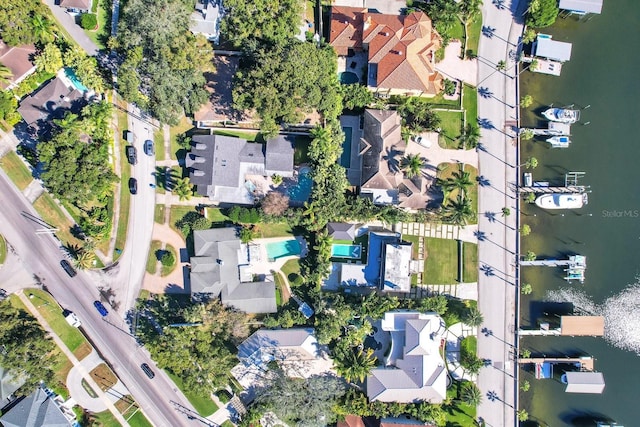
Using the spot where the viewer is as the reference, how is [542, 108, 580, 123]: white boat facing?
facing to the left of the viewer

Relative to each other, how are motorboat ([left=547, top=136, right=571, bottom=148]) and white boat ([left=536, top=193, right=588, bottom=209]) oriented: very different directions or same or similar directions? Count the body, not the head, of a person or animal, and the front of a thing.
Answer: same or similar directions

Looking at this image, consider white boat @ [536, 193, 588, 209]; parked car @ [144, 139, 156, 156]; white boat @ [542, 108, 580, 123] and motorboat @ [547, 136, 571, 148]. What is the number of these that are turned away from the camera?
1

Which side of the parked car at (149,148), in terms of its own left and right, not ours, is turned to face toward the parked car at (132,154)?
left

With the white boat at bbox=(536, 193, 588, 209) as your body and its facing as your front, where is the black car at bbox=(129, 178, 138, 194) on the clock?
The black car is roughly at 11 o'clock from the white boat.

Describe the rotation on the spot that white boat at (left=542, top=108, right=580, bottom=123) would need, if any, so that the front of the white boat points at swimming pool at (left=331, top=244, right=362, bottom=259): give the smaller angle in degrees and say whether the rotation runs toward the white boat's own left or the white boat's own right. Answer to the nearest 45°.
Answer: approximately 45° to the white boat's own left

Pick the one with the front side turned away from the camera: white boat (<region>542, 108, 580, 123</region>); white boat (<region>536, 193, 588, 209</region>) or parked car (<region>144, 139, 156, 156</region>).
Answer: the parked car

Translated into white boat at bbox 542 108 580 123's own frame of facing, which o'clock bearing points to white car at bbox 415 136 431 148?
The white car is roughly at 11 o'clock from the white boat.

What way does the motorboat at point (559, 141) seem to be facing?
to the viewer's left

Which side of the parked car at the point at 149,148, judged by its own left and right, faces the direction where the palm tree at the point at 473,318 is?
right

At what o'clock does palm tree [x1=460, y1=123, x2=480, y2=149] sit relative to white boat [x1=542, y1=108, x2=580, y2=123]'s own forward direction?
The palm tree is roughly at 11 o'clock from the white boat.

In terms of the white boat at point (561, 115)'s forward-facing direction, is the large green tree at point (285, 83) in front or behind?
in front

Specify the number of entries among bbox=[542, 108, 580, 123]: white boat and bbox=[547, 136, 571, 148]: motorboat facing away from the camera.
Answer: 0

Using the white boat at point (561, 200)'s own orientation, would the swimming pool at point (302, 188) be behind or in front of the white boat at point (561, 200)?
in front

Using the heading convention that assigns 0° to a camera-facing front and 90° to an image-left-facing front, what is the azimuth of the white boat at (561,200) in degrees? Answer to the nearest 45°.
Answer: approximately 90°

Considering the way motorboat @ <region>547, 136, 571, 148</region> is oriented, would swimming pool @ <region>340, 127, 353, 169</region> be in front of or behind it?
in front
